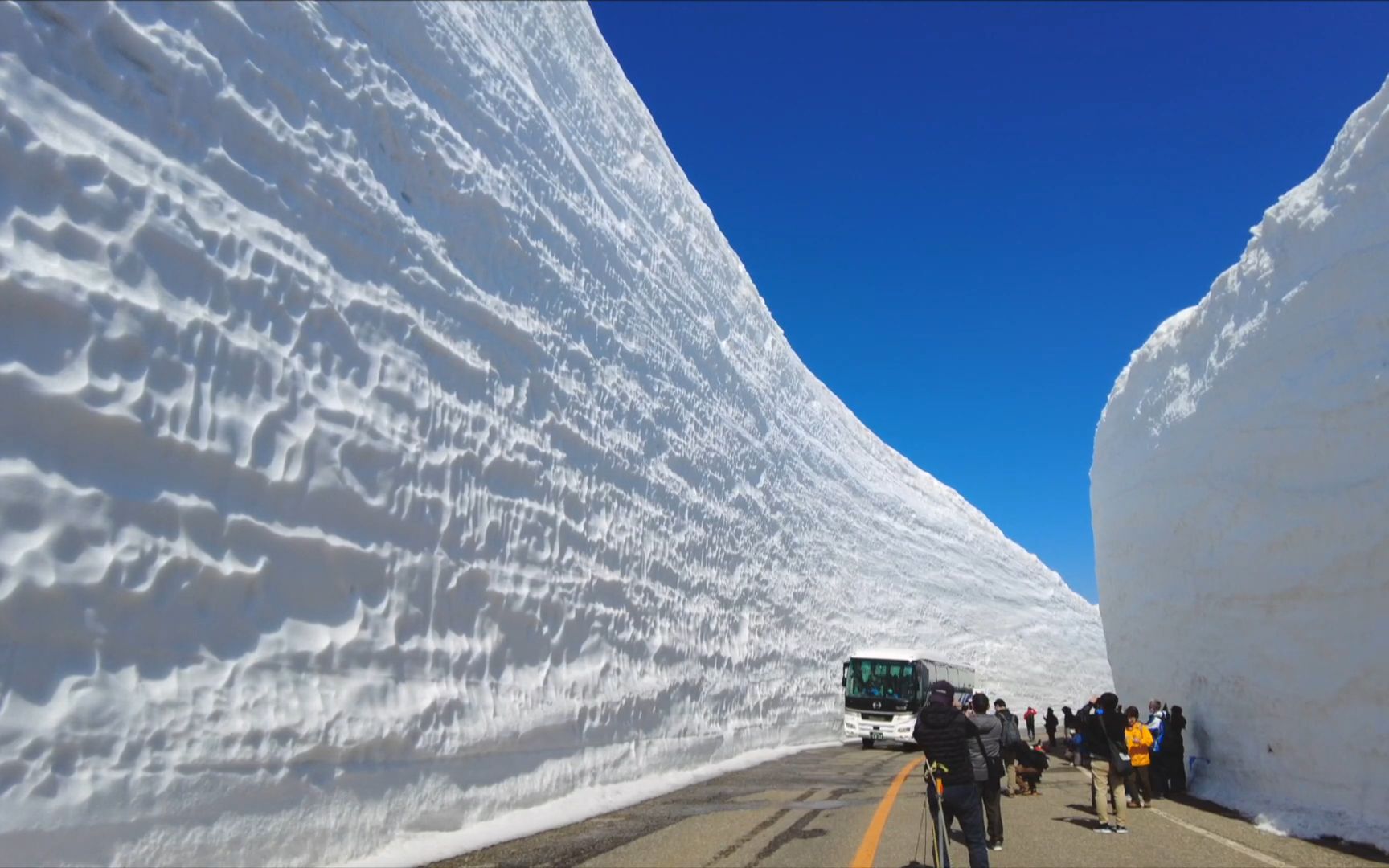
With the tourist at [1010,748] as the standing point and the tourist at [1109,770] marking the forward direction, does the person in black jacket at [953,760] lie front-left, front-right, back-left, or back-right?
front-right

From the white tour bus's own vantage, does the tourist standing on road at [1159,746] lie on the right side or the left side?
on its left

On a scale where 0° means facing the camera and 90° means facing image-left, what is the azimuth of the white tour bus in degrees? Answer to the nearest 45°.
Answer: approximately 45°

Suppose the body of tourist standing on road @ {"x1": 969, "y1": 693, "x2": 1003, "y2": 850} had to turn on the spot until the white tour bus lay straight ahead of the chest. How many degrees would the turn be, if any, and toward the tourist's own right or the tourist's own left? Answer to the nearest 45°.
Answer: approximately 45° to the tourist's own right

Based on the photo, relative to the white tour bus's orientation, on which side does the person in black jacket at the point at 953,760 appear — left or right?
on its left

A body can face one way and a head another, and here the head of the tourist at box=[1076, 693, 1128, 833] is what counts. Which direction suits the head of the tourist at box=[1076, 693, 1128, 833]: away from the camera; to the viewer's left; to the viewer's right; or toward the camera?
away from the camera

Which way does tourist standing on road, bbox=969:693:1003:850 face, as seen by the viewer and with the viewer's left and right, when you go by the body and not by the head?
facing away from the viewer and to the left of the viewer

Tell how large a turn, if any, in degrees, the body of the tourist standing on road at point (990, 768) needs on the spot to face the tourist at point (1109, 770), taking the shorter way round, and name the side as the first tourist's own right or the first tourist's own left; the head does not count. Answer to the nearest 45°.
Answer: approximately 90° to the first tourist's own right

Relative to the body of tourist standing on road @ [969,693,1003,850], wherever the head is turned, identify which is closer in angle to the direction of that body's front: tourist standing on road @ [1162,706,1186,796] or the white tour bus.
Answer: the white tour bus

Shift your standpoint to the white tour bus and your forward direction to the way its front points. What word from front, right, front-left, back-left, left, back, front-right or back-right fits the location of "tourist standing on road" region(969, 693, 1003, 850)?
front-left

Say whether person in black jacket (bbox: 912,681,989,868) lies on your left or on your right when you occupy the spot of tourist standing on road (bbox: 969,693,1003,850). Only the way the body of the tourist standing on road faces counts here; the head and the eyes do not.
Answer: on your left

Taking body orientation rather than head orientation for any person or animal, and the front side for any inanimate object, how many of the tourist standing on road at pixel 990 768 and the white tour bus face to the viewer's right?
0

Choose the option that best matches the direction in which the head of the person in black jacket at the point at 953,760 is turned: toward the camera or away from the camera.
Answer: away from the camera
